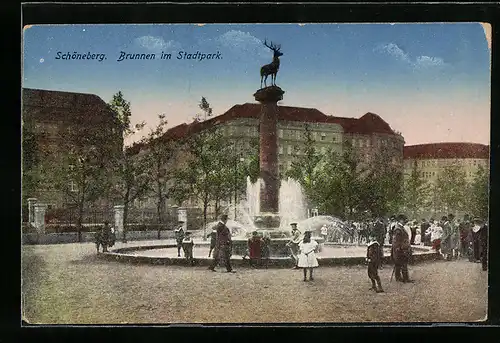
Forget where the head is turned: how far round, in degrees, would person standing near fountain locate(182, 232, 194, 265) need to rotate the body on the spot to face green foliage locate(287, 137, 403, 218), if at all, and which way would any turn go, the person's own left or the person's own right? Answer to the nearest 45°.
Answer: approximately 90° to the person's own right

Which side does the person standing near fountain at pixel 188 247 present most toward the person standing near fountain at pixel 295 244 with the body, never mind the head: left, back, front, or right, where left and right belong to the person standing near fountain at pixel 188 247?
left

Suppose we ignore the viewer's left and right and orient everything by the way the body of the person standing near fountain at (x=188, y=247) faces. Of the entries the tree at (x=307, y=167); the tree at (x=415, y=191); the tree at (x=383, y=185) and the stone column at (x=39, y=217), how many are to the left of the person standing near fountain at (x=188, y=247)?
1
